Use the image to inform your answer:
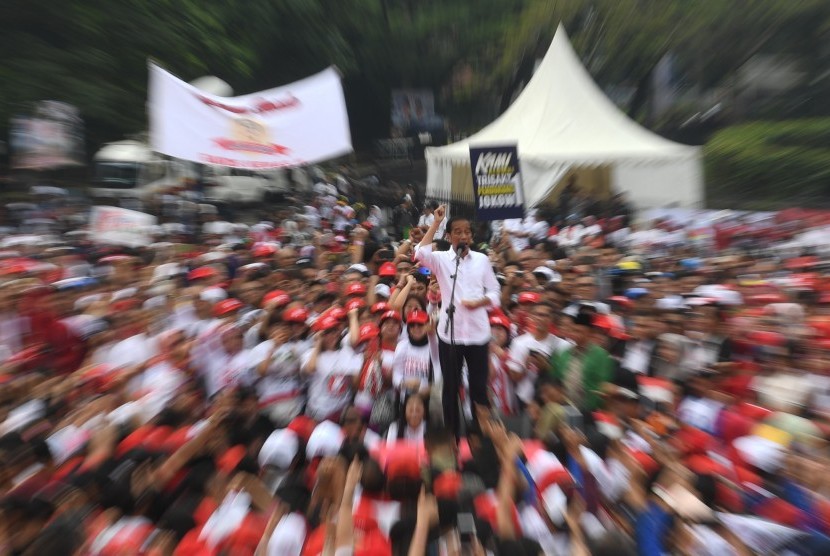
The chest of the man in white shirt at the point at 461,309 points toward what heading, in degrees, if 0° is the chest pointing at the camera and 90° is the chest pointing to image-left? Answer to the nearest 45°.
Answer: approximately 0°

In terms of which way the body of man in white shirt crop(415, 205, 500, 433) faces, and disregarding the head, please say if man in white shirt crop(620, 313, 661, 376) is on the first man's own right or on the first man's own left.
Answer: on the first man's own left

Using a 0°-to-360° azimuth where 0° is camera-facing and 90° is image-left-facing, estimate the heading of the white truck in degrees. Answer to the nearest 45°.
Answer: approximately 45°

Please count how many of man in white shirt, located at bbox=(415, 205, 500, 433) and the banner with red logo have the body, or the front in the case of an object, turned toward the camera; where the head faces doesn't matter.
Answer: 2

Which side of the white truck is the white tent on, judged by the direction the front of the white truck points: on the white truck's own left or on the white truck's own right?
on the white truck's own left

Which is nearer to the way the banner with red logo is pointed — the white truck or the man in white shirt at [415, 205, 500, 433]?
the man in white shirt

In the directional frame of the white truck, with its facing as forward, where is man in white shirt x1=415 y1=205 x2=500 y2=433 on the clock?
The man in white shirt is roughly at 10 o'clock from the white truck.

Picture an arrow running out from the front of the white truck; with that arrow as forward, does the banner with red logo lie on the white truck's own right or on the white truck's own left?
on the white truck's own left

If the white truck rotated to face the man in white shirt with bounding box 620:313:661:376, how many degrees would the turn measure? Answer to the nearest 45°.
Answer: approximately 45° to its left

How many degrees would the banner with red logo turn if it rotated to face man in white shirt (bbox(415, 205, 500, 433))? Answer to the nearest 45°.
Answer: approximately 45° to its left
